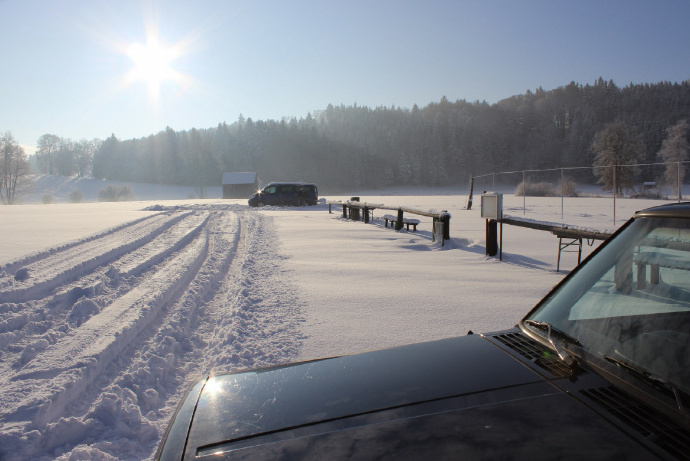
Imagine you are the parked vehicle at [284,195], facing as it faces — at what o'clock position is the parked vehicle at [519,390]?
the parked vehicle at [519,390] is roughly at 9 o'clock from the parked vehicle at [284,195].

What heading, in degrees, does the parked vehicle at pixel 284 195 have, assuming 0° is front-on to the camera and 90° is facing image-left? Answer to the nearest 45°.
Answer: approximately 90°
